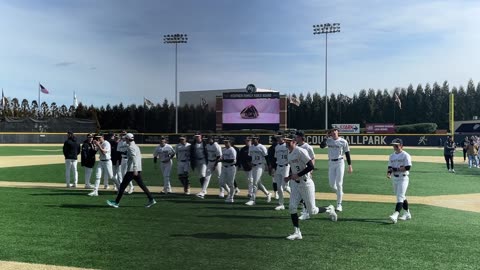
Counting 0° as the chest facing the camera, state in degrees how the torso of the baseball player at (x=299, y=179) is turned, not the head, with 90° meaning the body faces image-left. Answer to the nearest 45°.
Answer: approximately 45°

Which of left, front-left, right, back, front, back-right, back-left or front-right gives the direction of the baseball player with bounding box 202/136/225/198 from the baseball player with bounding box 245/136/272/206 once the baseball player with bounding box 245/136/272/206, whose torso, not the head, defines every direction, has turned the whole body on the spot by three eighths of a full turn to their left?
back-left

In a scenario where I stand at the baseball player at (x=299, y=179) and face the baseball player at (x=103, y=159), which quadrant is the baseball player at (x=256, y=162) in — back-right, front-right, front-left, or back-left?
front-right

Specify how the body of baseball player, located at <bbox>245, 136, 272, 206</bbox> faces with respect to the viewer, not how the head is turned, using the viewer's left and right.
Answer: facing the viewer and to the left of the viewer

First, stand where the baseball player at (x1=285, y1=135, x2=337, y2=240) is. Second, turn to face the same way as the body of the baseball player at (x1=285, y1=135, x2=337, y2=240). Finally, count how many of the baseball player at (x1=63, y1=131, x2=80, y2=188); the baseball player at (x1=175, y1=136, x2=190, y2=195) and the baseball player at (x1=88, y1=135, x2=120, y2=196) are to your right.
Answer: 3

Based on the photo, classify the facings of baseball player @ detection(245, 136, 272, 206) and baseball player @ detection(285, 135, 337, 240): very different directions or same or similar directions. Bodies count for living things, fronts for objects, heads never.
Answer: same or similar directions

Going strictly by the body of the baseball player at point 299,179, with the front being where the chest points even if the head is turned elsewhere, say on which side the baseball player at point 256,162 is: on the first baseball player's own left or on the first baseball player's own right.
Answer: on the first baseball player's own right

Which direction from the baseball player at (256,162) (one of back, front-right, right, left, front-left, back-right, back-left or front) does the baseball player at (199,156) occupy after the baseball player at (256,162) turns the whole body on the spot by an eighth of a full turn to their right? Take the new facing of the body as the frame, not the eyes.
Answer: front-right

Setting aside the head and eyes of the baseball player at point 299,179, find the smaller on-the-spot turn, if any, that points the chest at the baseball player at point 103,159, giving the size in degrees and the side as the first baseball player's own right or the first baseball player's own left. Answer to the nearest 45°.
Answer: approximately 90° to the first baseball player's own right

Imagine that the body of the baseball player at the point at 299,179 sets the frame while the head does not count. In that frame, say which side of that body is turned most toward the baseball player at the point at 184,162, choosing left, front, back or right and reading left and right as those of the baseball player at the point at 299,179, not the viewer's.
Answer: right

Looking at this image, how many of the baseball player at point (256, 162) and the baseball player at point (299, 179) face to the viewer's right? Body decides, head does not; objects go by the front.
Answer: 0

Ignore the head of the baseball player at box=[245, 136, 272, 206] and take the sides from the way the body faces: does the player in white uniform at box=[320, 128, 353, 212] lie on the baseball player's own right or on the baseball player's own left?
on the baseball player's own left

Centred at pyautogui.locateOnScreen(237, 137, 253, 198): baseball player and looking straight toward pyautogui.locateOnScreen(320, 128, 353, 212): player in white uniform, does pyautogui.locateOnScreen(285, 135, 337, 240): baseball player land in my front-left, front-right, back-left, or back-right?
front-right

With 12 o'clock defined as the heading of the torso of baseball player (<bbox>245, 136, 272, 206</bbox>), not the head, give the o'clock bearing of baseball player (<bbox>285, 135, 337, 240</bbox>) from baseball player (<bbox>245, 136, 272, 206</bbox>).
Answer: baseball player (<bbox>285, 135, 337, 240</bbox>) is roughly at 10 o'clock from baseball player (<bbox>245, 136, 272, 206</bbox>).
